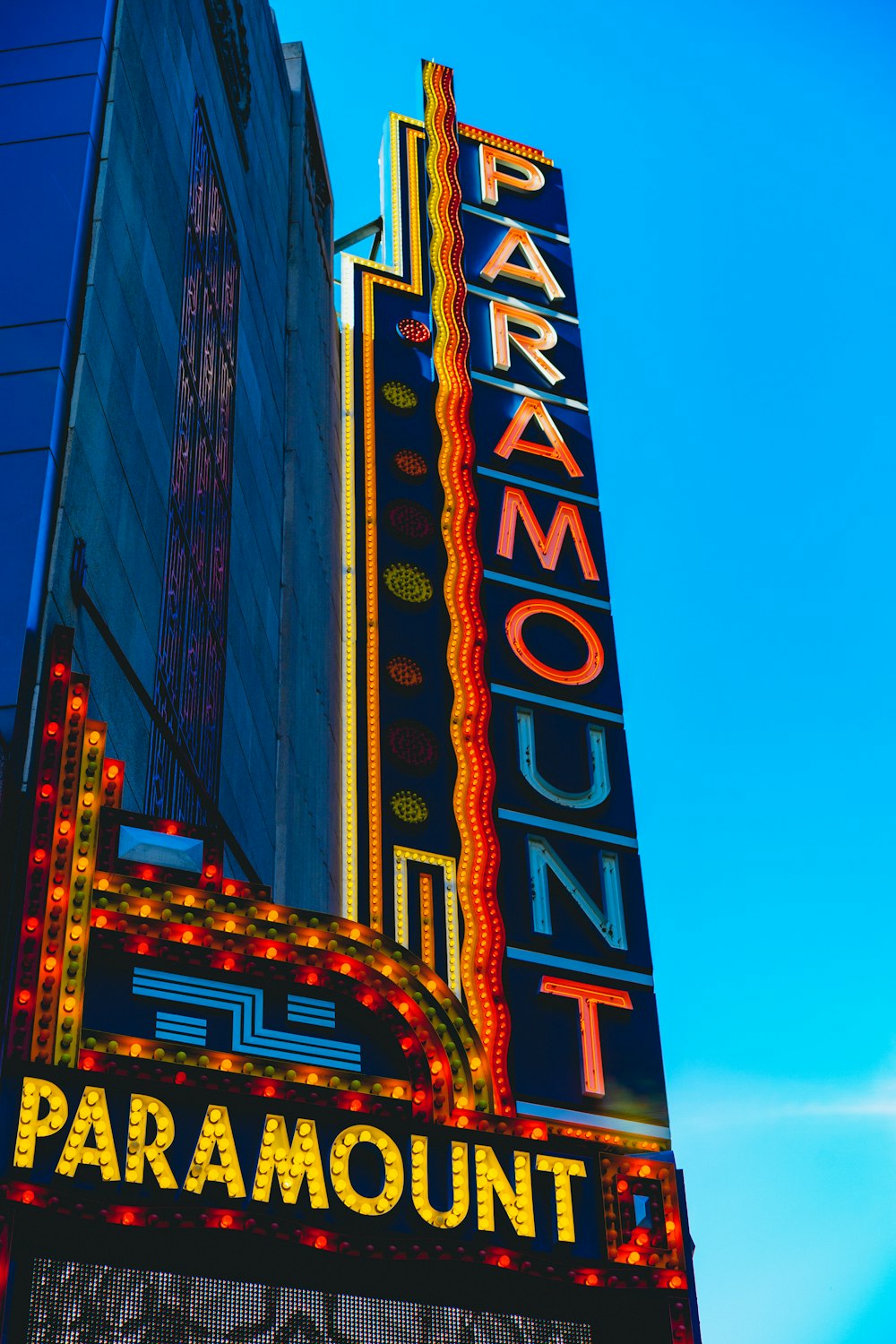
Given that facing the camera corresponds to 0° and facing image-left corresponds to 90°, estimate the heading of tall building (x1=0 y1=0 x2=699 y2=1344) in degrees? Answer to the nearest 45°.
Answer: approximately 315°
